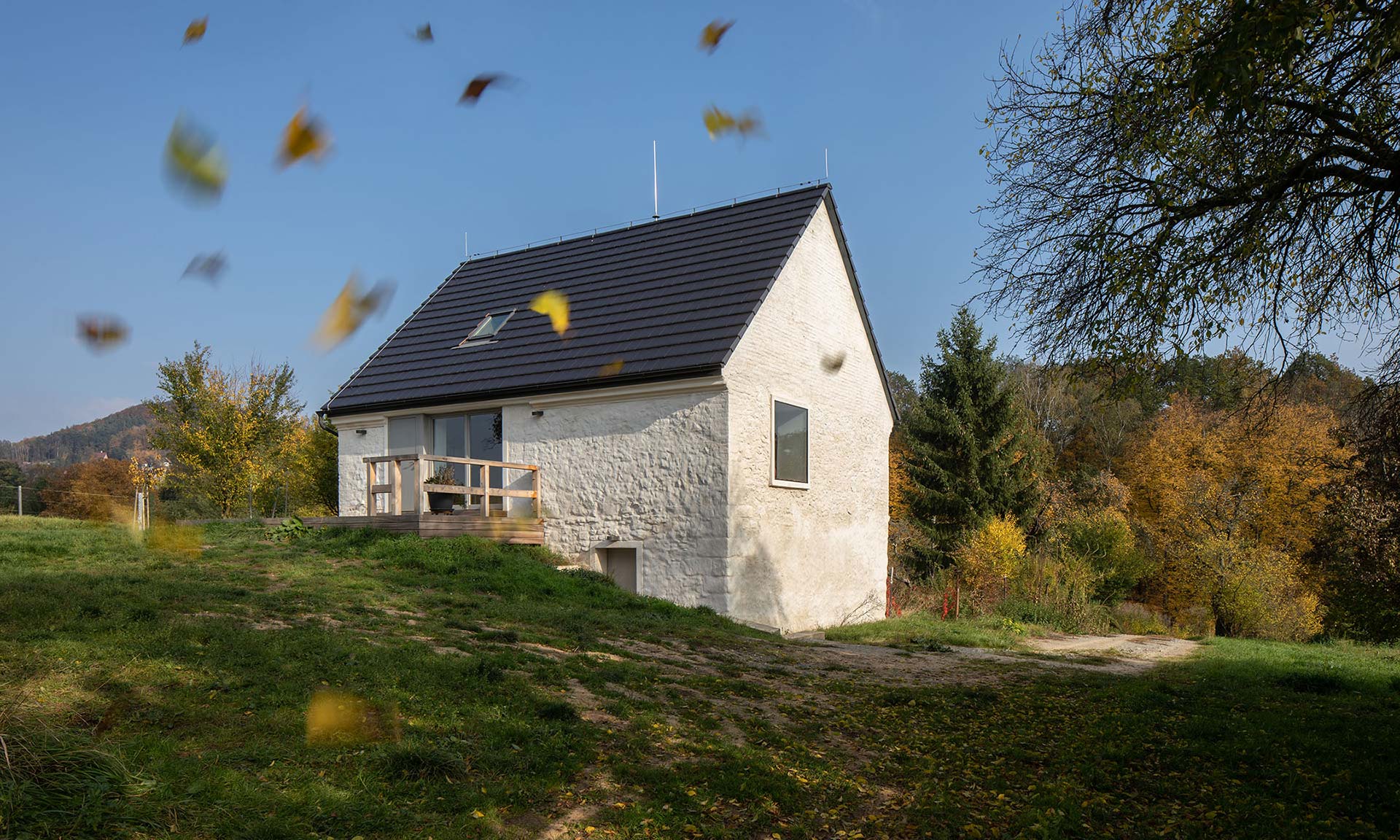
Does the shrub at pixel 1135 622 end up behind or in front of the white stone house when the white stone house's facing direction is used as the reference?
behind

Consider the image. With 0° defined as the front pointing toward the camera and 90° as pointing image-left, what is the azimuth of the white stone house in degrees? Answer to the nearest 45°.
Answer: approximately 45°

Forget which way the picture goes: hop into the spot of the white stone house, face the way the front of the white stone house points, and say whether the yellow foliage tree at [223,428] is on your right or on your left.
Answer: on your right

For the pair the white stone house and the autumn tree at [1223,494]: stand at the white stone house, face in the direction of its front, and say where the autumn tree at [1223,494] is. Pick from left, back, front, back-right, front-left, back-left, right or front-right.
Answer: back

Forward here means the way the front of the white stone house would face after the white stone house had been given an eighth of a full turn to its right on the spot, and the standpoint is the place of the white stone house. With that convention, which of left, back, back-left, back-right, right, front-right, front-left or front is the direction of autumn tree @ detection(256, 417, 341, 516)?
front-right

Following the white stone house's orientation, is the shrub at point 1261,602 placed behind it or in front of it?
behind

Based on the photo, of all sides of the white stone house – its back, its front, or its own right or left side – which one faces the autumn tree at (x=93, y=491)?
right

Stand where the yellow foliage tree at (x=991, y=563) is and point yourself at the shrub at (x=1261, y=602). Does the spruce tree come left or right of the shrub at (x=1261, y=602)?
left

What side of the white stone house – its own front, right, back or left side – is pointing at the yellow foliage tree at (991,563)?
back

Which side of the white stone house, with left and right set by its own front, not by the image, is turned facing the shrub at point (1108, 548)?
back
